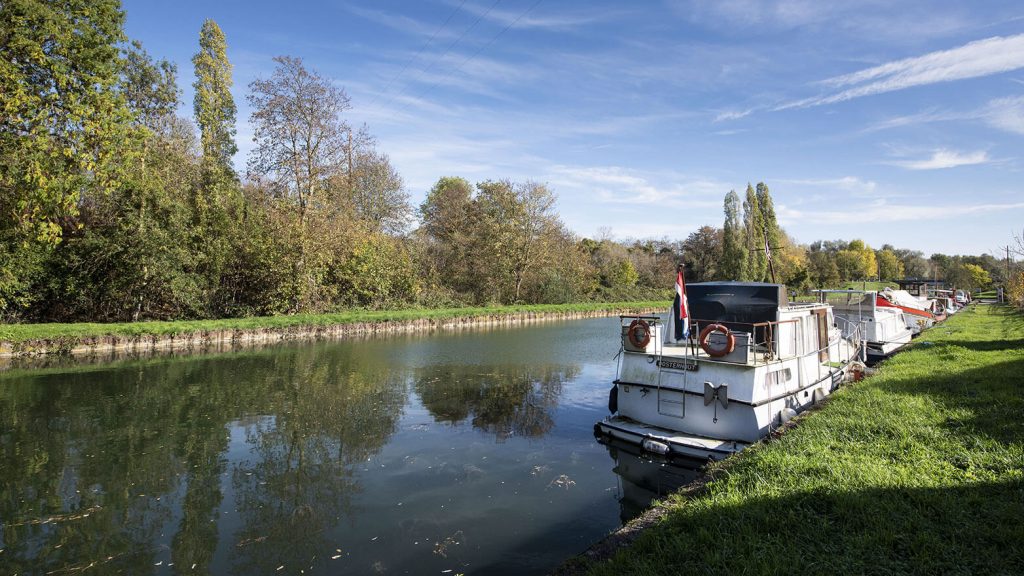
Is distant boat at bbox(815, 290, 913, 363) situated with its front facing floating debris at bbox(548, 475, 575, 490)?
no

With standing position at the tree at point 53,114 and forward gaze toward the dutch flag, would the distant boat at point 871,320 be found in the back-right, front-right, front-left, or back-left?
front-left

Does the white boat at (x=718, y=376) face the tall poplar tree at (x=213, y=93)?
no

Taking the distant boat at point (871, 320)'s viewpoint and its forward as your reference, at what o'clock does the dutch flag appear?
The dutch flag is roughly at 5 o'clock from the distant boat.

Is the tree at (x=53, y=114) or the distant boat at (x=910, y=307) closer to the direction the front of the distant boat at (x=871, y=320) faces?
the distant boat

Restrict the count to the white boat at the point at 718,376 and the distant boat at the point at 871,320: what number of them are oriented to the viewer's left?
0

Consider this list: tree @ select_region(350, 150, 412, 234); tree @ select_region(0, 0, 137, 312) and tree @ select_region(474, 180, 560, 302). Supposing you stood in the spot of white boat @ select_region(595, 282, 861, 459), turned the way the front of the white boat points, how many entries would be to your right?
0

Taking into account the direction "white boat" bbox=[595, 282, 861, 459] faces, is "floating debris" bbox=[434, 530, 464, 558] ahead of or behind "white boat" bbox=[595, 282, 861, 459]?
behind

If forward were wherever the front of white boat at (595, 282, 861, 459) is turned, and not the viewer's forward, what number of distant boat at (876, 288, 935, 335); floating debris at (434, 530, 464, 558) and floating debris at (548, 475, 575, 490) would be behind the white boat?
2

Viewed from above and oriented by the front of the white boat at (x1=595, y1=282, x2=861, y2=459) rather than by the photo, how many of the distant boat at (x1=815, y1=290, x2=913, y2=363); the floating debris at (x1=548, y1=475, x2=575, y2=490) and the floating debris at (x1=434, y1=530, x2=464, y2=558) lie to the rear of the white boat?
2

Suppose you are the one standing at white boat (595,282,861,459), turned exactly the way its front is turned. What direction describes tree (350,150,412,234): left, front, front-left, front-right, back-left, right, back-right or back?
left

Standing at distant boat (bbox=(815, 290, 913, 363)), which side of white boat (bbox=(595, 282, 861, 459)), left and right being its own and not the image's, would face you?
front

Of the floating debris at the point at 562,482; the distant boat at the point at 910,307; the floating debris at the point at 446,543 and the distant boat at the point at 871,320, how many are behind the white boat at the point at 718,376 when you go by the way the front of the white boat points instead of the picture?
2

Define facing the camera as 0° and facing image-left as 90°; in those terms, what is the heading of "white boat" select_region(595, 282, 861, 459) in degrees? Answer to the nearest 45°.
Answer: approximately 225°

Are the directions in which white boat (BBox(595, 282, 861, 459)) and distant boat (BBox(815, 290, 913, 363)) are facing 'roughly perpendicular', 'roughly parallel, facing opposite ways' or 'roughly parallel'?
roughly parallel

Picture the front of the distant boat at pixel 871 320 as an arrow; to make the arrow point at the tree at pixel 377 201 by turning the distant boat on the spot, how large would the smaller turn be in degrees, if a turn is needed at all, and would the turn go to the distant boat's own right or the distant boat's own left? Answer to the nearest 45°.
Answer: approximately 135° to the distant boat's own left

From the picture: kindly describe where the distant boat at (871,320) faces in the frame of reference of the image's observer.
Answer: facing away from the viewer and to the right of the viewer
